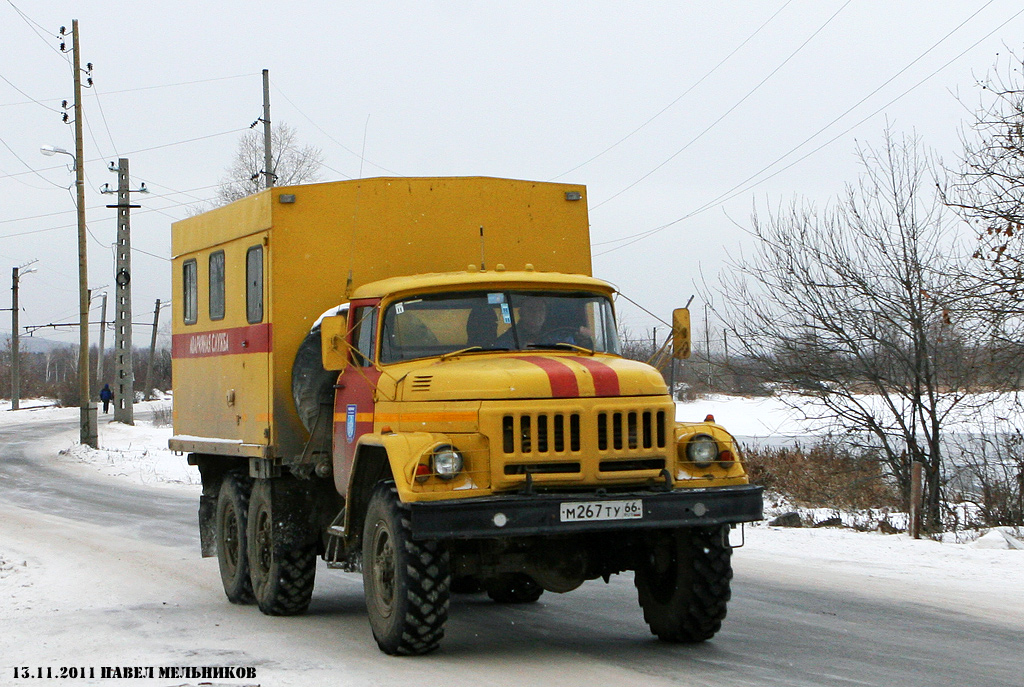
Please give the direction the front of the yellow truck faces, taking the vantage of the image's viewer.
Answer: facing the viewer and to the right of the viewer

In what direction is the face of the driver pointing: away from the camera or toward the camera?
toward the camera

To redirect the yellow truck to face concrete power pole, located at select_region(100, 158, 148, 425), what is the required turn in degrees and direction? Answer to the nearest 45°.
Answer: approximately 135° to its left

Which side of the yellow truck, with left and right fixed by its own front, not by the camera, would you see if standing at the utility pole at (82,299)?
back
